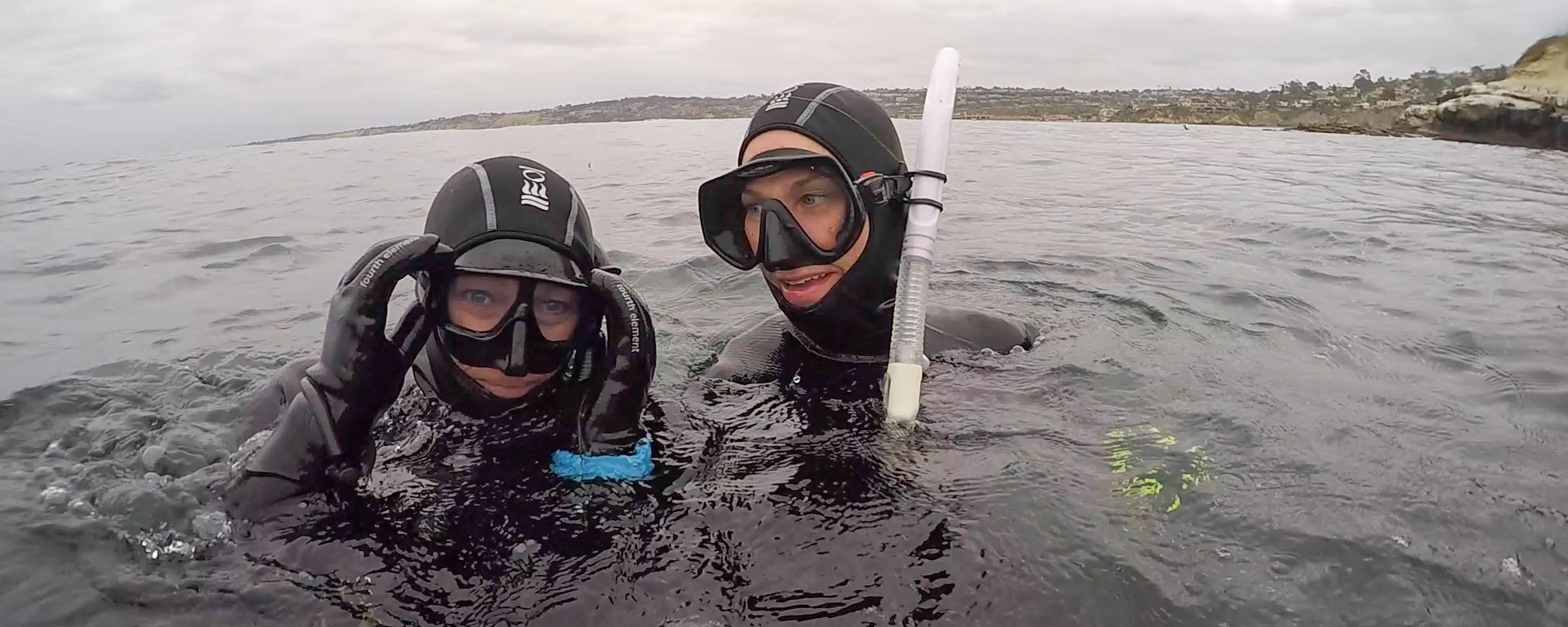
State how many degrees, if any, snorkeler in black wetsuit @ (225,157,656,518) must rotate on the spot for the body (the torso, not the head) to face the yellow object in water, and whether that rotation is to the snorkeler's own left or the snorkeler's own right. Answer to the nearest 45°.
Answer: approximately 45° to the snorkeler's own left

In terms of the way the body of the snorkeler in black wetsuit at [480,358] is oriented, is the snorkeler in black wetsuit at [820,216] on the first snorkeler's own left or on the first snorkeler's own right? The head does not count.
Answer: on the first snorkeler's own left

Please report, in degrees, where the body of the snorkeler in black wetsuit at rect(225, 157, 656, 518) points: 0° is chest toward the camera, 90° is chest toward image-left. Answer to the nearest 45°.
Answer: approximately 0°

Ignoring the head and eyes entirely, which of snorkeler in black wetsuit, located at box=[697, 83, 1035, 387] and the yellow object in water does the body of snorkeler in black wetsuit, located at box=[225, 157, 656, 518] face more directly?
the yellow object in water
